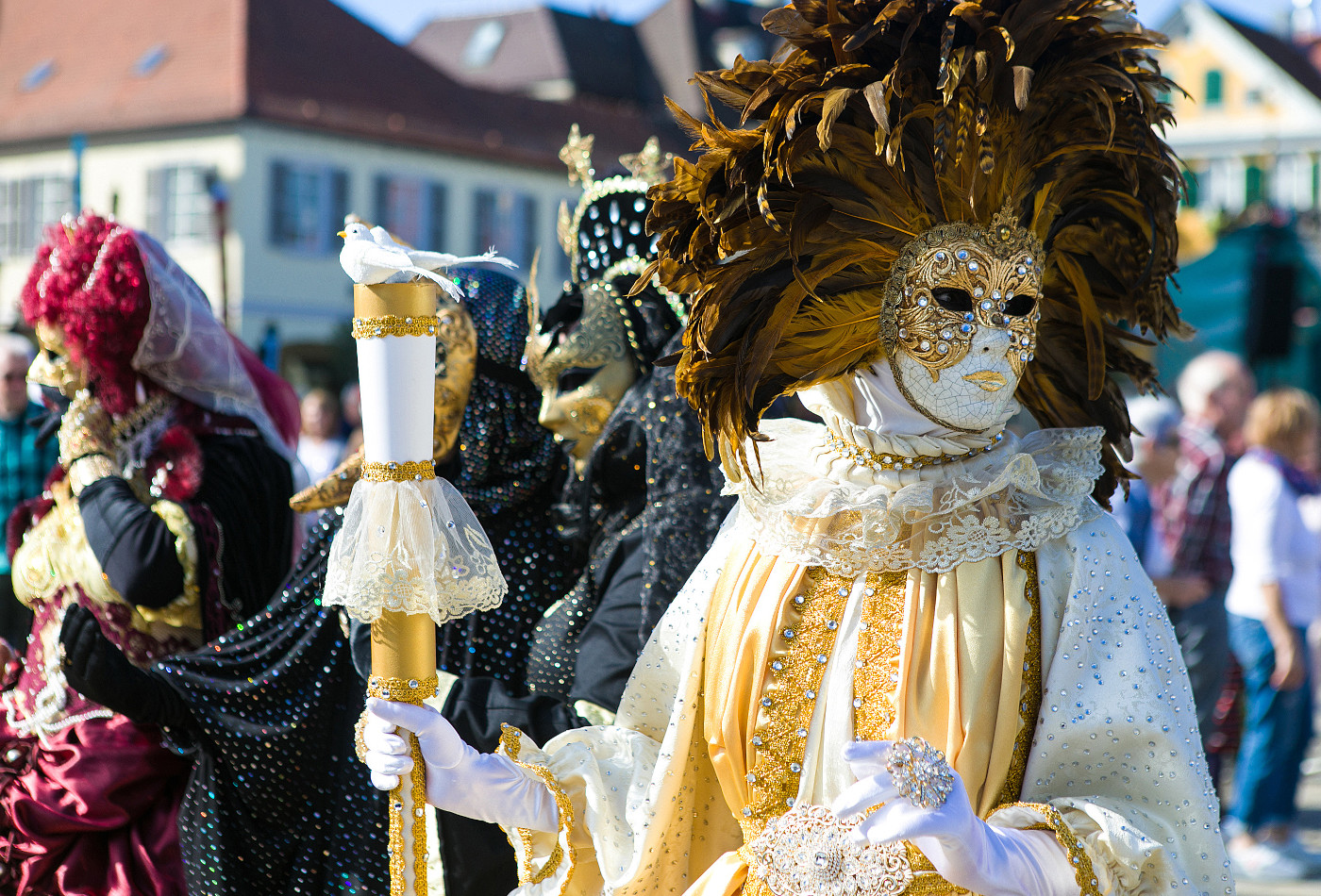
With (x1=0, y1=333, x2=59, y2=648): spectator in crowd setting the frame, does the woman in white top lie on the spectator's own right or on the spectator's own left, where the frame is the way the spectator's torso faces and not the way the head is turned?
on the spectator's own left

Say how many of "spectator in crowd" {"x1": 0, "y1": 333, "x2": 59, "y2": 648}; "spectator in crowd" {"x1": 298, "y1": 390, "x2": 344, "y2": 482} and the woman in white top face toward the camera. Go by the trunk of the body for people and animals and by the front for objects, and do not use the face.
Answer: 2

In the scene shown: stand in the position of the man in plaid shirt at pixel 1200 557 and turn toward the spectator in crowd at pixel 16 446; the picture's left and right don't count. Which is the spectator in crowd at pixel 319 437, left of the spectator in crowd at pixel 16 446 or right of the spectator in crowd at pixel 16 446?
right

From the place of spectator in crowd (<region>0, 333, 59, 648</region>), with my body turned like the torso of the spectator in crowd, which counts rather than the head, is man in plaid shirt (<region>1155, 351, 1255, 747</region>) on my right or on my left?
on my left

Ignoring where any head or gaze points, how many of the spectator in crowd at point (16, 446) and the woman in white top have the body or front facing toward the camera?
1
